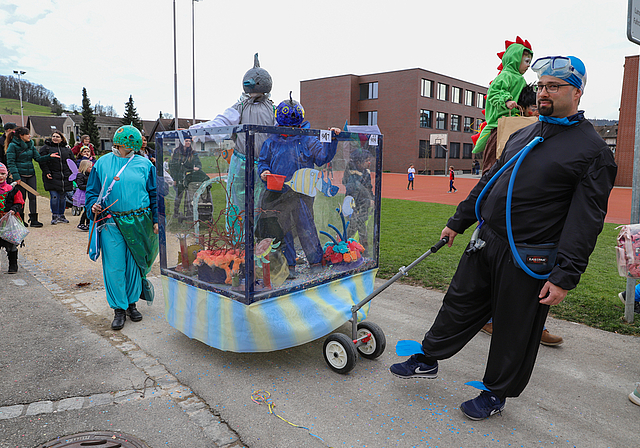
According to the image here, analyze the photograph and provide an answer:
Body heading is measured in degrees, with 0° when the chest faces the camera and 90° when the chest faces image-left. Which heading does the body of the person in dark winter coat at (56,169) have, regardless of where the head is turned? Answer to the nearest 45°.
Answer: approximately 0°

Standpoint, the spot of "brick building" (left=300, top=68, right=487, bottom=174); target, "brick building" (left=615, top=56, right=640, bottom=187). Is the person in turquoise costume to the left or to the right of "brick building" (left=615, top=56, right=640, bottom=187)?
right

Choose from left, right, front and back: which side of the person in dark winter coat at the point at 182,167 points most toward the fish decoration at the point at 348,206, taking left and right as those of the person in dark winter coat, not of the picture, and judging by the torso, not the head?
front

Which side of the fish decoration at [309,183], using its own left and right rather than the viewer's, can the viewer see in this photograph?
left

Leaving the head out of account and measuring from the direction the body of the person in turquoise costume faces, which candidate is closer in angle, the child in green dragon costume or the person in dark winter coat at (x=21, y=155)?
the child in green dragon costume

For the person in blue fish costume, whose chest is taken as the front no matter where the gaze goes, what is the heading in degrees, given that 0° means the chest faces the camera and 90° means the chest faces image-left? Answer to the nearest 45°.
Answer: approximately 0°

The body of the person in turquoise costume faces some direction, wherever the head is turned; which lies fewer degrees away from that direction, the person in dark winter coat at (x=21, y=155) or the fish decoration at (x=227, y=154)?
the fish decoration
